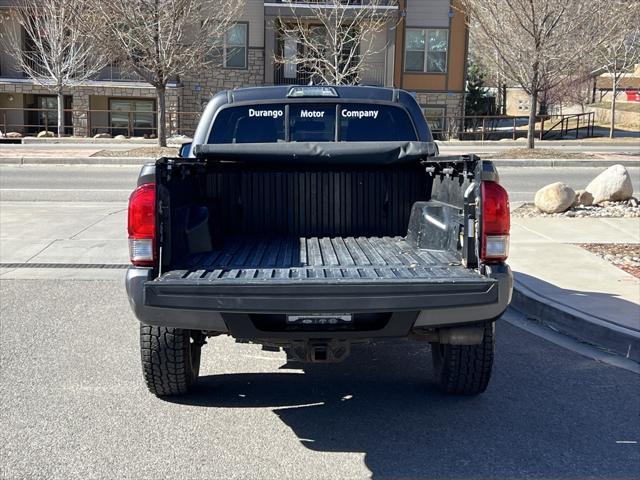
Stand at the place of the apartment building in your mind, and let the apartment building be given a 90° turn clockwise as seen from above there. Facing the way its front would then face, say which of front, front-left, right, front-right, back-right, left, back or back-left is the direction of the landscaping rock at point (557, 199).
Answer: left

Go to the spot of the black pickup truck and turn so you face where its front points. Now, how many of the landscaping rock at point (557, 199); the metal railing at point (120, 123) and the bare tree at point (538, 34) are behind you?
0

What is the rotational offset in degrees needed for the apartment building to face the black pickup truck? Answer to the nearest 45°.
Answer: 0° — it already faces it

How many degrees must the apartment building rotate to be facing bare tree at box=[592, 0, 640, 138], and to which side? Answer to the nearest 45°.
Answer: approximately 45° to its left

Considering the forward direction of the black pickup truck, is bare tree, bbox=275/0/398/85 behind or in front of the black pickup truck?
in front

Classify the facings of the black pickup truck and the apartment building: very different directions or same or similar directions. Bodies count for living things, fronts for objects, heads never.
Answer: very different directions

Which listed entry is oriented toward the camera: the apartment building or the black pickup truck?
the apartment building

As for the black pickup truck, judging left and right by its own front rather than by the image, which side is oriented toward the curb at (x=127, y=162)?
front

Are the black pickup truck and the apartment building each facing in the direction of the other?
yes

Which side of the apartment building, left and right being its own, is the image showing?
front

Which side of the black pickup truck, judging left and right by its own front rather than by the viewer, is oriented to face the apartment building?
front

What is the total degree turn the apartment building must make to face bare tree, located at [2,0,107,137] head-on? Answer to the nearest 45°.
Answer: approximately 90° to its right

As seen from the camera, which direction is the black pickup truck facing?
away from the camera

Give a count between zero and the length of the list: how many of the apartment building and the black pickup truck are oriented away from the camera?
1

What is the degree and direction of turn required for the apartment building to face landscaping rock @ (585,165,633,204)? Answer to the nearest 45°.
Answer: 0° — it already faces it

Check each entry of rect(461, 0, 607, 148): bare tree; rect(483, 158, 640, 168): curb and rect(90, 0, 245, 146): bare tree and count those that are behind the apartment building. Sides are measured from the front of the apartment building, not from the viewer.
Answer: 0

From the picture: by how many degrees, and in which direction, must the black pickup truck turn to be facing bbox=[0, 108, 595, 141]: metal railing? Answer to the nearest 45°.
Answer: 0° — it already faces it

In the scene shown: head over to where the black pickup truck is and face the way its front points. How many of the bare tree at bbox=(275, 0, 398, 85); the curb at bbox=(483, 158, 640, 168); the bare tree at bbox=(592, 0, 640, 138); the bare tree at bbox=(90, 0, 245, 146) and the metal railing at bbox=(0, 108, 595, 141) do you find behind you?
0

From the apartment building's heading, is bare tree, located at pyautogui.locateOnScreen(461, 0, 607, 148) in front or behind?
in front
